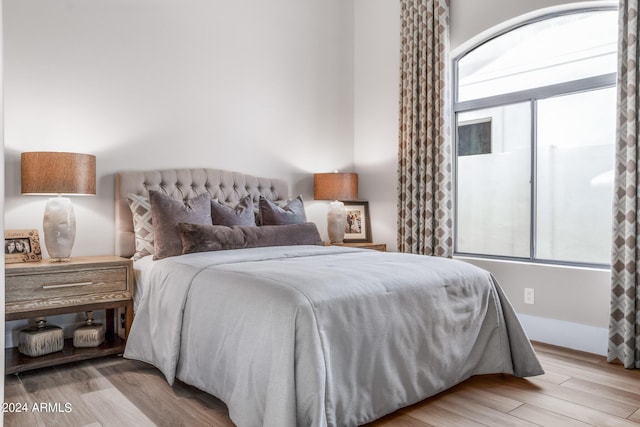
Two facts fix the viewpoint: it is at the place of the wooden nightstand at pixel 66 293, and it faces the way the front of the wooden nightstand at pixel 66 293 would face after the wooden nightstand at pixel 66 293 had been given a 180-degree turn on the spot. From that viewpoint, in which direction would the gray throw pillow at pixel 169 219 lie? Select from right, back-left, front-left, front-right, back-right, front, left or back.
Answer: back-right

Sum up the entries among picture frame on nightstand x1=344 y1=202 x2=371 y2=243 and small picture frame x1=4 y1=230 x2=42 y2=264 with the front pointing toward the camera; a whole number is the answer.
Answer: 2

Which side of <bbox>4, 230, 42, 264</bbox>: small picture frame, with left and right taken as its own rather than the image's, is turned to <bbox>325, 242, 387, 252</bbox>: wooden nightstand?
left

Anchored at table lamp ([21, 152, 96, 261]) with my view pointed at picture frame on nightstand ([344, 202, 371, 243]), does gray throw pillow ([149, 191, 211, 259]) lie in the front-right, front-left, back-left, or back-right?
front-right

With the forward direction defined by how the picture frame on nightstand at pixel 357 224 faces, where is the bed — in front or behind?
in front

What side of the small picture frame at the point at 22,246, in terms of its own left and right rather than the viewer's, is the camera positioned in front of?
front

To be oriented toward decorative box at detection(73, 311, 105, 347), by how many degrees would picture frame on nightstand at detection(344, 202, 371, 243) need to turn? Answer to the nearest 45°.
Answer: approximately 45° to its right

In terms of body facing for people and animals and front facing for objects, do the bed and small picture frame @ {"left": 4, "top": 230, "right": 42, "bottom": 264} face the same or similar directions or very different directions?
same or similar directions

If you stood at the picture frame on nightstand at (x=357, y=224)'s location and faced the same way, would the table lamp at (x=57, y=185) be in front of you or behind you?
in front

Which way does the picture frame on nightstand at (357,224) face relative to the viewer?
toward the camera

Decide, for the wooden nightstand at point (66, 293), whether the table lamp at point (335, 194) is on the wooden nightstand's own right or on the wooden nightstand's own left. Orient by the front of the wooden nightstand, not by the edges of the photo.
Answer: on the wooden nightstand's own left

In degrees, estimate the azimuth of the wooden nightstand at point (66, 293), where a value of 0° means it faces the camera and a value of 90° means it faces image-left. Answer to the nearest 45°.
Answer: approximately 315°

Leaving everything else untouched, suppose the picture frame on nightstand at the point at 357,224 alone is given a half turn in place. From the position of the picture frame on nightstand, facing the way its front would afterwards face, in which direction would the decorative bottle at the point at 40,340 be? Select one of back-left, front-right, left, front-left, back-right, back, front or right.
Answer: back-left

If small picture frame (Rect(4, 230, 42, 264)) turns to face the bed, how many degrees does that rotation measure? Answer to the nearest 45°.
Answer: approximately 45° to its left
